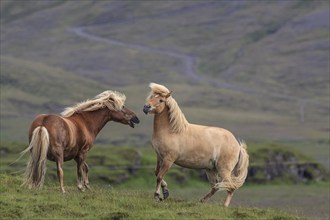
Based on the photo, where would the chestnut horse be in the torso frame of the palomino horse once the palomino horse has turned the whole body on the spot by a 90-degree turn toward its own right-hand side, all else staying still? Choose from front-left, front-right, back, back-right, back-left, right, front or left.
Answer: left

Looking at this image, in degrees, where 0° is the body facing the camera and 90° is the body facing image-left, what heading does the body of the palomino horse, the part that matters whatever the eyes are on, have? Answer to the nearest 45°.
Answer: approximately 90°

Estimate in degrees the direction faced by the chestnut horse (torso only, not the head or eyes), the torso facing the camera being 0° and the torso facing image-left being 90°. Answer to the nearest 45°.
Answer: approximately 225°
